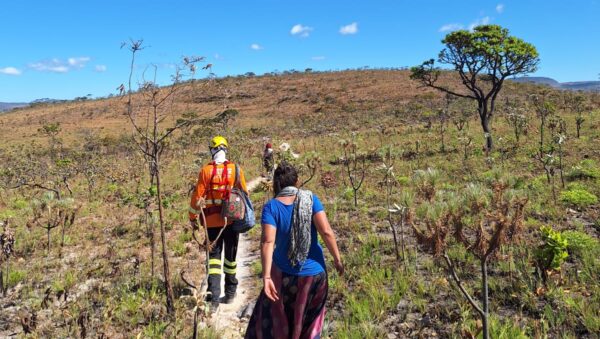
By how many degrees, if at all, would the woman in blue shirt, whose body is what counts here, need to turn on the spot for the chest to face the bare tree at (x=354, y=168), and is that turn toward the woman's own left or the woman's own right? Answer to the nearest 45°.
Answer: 0° — they already face it

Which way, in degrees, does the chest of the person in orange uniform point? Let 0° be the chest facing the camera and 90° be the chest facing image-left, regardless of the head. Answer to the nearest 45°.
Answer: approximately 180°

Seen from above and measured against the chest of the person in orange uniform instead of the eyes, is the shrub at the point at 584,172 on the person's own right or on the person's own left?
on the person's own right

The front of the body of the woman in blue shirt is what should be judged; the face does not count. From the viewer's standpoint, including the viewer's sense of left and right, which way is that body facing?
facing away from the viewer

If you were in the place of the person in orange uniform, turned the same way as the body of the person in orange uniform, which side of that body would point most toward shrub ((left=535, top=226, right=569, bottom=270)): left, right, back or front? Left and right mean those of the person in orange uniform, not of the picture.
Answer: right

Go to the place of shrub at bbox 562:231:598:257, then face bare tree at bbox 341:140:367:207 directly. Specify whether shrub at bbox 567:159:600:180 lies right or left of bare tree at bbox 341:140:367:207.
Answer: right

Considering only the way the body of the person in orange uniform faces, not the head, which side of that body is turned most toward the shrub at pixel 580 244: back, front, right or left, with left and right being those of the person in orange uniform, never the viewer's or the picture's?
right

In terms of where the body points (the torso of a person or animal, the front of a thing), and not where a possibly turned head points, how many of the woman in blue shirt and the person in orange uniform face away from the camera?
2
